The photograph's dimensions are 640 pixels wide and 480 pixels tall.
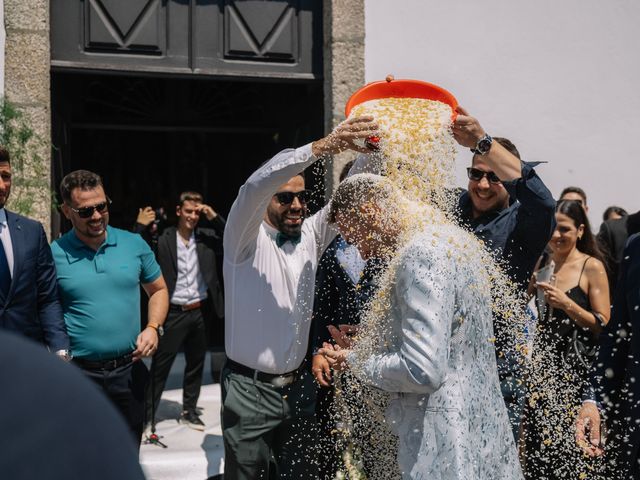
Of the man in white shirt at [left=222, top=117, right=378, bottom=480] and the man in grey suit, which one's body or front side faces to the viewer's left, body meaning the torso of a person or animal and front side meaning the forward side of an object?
the man in grey suit

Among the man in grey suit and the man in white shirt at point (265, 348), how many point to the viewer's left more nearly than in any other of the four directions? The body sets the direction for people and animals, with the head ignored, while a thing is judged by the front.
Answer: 1

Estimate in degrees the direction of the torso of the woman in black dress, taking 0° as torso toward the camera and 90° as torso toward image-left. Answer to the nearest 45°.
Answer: approximately 45°

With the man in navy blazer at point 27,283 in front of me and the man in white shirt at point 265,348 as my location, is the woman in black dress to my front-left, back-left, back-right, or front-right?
back-right

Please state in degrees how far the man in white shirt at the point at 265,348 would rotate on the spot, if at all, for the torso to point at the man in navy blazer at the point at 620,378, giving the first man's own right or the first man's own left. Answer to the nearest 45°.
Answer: approximately 45° to the first man's own left

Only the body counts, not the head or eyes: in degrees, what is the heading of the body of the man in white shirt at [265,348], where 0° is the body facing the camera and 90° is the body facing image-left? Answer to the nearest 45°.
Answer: approximately 315°

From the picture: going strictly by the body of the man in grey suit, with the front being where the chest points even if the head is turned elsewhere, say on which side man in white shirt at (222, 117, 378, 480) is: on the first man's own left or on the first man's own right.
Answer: on the first man's own right

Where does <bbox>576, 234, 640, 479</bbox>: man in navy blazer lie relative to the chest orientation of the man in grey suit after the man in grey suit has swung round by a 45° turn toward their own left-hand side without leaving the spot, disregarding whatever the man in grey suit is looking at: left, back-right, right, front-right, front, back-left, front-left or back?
back

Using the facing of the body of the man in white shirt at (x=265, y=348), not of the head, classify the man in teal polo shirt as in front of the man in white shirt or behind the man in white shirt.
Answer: behind

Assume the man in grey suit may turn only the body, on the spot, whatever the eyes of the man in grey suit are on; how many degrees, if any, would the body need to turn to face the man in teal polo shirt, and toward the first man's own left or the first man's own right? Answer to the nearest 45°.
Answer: approximately 45° to the first man's own right

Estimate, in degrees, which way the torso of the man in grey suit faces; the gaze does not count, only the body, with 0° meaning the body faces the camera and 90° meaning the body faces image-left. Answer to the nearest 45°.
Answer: approximately 90°

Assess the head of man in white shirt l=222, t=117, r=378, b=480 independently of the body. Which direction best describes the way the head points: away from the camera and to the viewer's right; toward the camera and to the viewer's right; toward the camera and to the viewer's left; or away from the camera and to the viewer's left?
toward the camera and to the viewer's right
